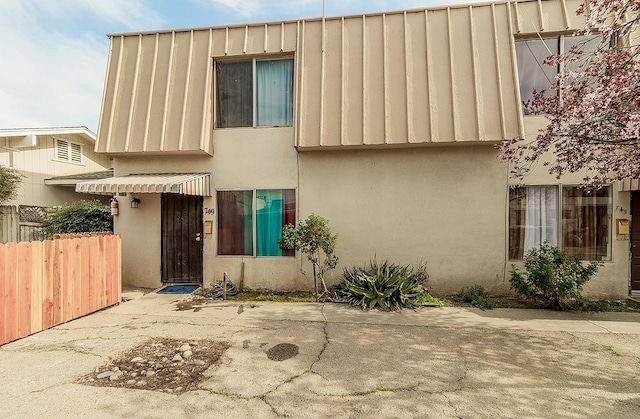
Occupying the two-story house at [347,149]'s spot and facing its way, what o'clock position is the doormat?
The doormat is roughly at 3 o'clock from the two-story house.

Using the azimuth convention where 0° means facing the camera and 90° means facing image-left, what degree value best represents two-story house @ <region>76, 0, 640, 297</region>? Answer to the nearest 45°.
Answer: approximately 0°

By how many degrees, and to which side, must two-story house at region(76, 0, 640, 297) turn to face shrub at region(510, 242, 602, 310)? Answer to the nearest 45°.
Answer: approximately 90° to its left

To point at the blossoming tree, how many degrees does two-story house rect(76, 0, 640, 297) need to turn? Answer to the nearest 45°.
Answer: approximately 45° to its left

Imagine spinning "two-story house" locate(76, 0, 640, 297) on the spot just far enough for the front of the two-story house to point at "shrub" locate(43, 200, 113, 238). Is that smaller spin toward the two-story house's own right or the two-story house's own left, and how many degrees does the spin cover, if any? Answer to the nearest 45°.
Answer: approximately 90° to the two-story house's own right
